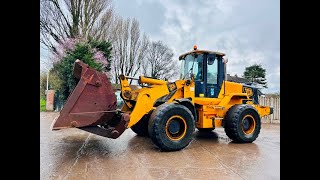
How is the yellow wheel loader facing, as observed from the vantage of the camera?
facing the viewer and to the left of the viewer

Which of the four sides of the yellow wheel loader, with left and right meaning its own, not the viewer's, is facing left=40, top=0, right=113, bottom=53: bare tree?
right

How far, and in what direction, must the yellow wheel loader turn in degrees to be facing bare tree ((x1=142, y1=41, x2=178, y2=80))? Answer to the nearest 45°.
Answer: approximately 135° to its right

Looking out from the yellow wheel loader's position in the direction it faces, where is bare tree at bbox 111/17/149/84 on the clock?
The bare tree is roughly at 4 o'clock from the yellow wheel loader.

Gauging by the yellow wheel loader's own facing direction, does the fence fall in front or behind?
behind

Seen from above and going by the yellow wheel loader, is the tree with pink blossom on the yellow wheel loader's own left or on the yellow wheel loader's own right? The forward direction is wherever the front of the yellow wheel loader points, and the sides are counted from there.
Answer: on the yellow wheel loader's own right

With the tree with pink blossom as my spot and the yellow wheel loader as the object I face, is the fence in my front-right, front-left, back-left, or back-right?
front-left
